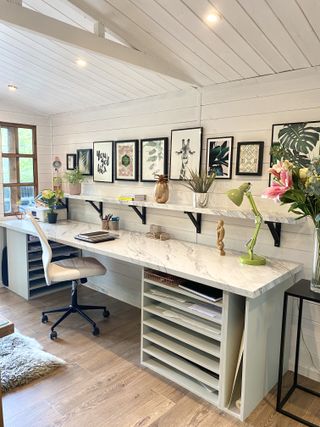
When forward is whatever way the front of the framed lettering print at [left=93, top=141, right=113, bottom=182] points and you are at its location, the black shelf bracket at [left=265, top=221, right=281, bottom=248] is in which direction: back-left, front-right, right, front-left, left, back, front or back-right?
left

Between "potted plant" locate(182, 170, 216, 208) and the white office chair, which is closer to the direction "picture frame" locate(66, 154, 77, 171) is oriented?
the white office chair

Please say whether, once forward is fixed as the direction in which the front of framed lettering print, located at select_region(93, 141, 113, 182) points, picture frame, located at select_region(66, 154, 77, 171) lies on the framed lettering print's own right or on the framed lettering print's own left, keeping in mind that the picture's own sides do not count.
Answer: on the framed lettering print's own right

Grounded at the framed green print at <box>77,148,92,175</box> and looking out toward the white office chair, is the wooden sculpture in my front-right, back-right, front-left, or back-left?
front-left

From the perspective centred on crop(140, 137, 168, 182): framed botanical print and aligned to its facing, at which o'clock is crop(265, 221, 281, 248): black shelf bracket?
The black shelf bracket is roughly at 9 o'clock from the framed botanical print.

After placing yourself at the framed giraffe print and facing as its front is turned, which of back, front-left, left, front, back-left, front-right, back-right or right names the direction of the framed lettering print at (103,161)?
right

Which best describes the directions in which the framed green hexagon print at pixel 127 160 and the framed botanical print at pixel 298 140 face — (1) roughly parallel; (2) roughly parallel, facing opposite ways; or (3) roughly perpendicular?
roughly parallel

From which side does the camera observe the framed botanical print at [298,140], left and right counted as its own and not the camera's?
front

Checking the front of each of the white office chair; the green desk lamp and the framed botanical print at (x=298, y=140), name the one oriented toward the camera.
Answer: the framed botanical print

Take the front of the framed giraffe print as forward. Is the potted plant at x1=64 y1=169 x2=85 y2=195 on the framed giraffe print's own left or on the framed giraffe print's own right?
on the framed giraffe print's own right

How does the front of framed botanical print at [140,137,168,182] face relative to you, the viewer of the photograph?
facing the viewer and to the left of the viewer

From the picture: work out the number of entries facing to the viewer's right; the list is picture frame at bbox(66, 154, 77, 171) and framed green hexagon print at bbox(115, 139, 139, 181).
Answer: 0

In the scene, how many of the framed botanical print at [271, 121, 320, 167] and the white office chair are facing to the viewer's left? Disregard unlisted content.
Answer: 0

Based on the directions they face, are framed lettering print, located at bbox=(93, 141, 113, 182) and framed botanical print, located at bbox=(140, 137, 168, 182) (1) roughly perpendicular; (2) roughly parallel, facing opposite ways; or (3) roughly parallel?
roughly parallel

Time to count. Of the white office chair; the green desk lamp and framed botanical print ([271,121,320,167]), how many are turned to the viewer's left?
1

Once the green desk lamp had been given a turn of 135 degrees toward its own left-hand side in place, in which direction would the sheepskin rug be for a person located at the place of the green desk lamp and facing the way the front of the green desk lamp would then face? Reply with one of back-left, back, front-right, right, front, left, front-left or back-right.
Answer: back-right
